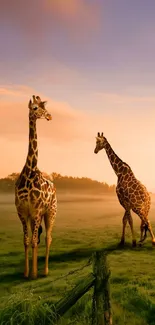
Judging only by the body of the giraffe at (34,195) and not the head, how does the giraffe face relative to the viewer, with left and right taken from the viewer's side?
facing the viewer

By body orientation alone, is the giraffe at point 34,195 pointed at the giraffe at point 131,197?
no
